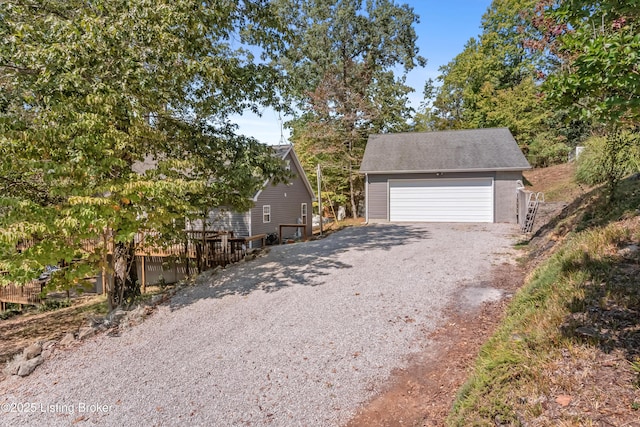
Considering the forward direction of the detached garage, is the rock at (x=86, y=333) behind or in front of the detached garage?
in front

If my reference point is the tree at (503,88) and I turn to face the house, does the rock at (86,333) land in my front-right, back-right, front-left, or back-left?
front-left

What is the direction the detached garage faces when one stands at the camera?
facing the viewer

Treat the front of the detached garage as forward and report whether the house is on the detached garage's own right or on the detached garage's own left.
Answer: on the detached garage's own right

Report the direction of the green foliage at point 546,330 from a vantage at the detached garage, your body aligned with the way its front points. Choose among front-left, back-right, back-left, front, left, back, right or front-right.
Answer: front

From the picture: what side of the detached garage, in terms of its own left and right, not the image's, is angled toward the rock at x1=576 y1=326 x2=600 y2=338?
front

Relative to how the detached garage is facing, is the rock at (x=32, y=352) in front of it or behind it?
in front

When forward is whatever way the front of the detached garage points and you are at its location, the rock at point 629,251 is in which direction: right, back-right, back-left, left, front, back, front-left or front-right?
front

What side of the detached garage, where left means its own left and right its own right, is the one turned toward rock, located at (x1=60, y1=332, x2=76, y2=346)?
front

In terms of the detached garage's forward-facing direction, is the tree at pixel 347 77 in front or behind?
behind
